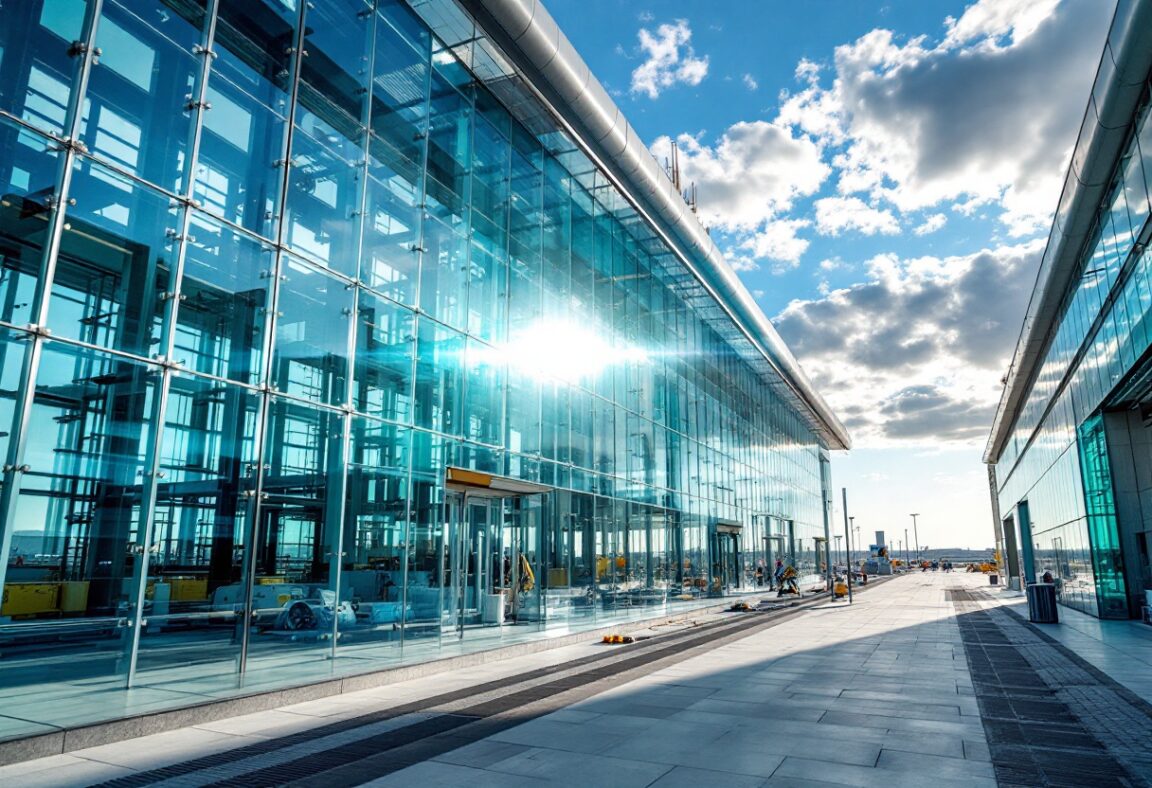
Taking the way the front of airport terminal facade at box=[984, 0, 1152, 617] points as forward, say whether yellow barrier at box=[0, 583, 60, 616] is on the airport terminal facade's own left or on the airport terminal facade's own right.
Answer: on the airport terminal facade's own left

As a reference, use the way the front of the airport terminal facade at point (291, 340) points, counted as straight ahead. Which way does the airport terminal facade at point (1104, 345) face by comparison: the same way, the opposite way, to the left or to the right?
the opposite way

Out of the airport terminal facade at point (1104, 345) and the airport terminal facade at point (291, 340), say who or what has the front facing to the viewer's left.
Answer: the airport terminal facade at point (1104, 345)

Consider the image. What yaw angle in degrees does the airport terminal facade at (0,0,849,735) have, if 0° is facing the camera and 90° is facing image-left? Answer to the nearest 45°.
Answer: approximately 315°

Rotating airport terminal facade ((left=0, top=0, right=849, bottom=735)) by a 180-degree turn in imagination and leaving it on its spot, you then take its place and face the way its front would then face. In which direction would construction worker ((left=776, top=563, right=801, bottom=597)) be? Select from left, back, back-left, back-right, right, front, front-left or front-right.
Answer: right

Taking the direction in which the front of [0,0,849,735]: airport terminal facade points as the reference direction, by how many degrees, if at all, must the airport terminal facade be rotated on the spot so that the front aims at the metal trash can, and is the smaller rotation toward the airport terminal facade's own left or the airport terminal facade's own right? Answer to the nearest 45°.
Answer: approximately 45° to the airport terminal facade's own left

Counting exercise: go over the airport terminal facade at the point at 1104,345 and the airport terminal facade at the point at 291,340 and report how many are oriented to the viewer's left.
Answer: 1

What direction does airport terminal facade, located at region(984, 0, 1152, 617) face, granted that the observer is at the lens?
facing to the left of the viewer
